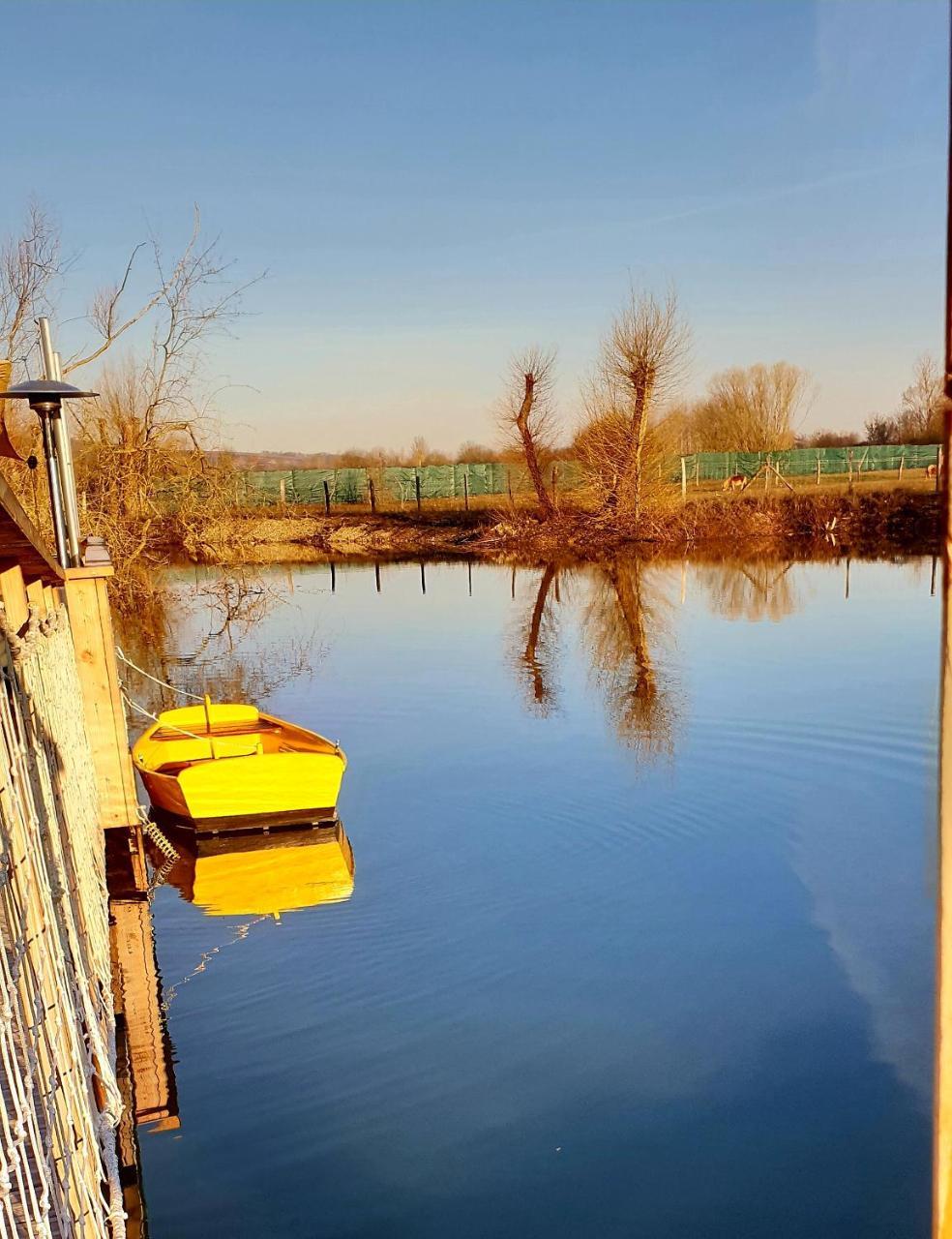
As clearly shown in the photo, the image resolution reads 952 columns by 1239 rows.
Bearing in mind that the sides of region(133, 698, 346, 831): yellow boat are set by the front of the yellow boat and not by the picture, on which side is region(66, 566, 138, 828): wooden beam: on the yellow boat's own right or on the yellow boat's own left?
on the yellow boat's own left

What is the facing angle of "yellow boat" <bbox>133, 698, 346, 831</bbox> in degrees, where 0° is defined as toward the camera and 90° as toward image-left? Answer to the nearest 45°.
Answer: approximately 135°

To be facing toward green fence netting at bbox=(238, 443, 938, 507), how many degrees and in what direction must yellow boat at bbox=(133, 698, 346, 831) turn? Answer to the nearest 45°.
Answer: approximately 45° to its right

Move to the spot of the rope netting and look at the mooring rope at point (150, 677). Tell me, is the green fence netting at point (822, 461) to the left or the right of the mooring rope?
right

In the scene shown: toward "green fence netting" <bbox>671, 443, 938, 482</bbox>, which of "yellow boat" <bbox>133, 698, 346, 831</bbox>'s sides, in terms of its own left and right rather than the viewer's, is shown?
right

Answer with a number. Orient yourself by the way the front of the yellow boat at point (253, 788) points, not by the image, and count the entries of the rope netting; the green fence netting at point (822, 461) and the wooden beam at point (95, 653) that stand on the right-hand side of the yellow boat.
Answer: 1

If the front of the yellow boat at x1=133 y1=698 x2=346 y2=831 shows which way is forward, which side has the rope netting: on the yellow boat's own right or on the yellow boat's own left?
on the yellow boat's own left
